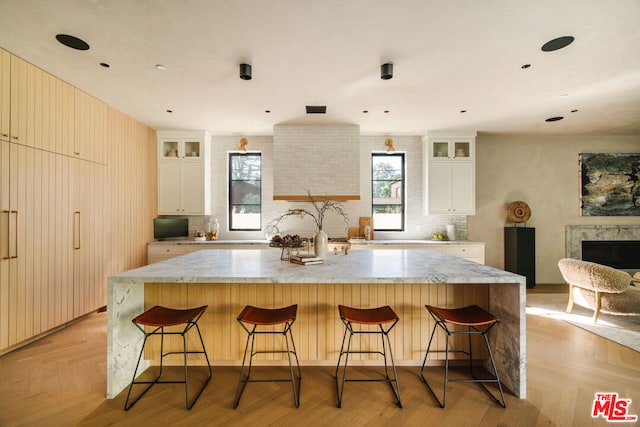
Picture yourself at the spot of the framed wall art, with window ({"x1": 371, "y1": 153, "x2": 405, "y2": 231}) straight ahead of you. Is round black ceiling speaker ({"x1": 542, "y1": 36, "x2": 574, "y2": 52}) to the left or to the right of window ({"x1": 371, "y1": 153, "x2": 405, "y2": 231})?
left

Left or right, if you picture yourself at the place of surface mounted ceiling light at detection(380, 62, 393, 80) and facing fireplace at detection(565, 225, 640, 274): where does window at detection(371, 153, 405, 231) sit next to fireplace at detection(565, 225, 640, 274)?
left

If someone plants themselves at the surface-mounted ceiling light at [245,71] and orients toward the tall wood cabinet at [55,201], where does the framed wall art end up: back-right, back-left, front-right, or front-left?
back-right

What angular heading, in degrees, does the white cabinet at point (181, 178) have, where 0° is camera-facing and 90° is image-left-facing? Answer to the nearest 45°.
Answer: approximately 0°

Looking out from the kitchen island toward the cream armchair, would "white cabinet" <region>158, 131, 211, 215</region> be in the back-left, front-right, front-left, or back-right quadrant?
back-left

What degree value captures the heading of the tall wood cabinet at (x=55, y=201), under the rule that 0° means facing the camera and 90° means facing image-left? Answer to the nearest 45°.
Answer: approximately 315°

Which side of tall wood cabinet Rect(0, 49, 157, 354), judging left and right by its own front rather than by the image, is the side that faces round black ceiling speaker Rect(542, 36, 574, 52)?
front

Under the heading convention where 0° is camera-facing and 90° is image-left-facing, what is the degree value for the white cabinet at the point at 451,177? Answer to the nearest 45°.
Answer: approximately 0°

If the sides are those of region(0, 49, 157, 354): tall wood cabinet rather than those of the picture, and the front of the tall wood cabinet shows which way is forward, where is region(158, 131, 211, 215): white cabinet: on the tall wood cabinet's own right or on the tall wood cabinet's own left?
on the tall wood cabinet's own left

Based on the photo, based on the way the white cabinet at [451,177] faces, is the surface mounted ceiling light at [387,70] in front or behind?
in front

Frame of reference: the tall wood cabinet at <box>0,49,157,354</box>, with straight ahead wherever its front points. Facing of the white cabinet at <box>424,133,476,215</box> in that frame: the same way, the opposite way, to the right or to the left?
to the right
